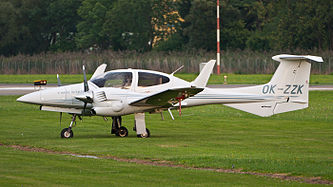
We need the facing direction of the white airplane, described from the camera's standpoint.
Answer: facing to the left of the viewer
